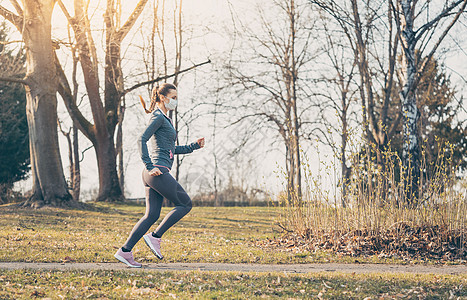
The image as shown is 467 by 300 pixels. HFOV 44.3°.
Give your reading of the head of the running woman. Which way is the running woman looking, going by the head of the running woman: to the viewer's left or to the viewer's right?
to the viewer's right

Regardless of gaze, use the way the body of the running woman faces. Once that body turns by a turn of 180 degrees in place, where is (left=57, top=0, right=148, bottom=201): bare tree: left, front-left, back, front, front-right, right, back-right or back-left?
right

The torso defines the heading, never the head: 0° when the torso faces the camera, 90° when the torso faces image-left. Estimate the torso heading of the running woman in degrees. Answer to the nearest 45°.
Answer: approximately 270°
